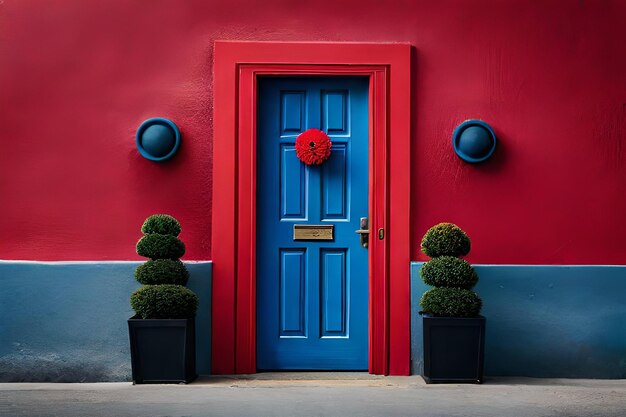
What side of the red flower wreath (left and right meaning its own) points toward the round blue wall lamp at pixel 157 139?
right

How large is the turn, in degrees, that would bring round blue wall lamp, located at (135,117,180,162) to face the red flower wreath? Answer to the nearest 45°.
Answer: approximately 90° to its left

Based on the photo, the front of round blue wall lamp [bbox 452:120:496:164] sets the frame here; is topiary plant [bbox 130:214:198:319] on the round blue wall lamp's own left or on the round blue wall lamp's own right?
on the round blue wall lamp's own right

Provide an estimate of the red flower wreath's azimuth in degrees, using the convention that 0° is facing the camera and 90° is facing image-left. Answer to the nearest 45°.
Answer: approximately 0°

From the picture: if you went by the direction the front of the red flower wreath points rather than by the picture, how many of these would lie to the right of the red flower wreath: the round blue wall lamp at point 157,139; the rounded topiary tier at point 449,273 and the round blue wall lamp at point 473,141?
1

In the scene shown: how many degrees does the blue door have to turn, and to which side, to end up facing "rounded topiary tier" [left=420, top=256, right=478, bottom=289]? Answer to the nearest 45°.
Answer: approximately 45° to its left

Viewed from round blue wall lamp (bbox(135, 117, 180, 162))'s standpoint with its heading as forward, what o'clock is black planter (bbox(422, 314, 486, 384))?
The black planter is roughly at 10 o'clock from the round blue wall lamp.

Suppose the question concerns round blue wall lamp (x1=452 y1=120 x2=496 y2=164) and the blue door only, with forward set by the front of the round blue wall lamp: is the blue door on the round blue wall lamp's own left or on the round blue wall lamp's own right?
on the round blue wall lamp's own right

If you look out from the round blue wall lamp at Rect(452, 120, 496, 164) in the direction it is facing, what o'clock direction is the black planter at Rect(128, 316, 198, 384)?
The black planter is roughly at 2 o'clock from the round blue wall lamp.
